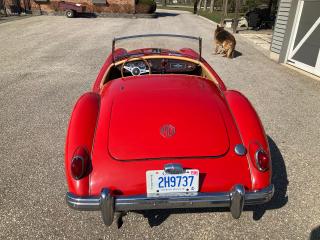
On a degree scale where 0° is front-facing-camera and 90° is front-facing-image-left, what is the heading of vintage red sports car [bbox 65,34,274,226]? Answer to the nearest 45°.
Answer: approximately 180°
